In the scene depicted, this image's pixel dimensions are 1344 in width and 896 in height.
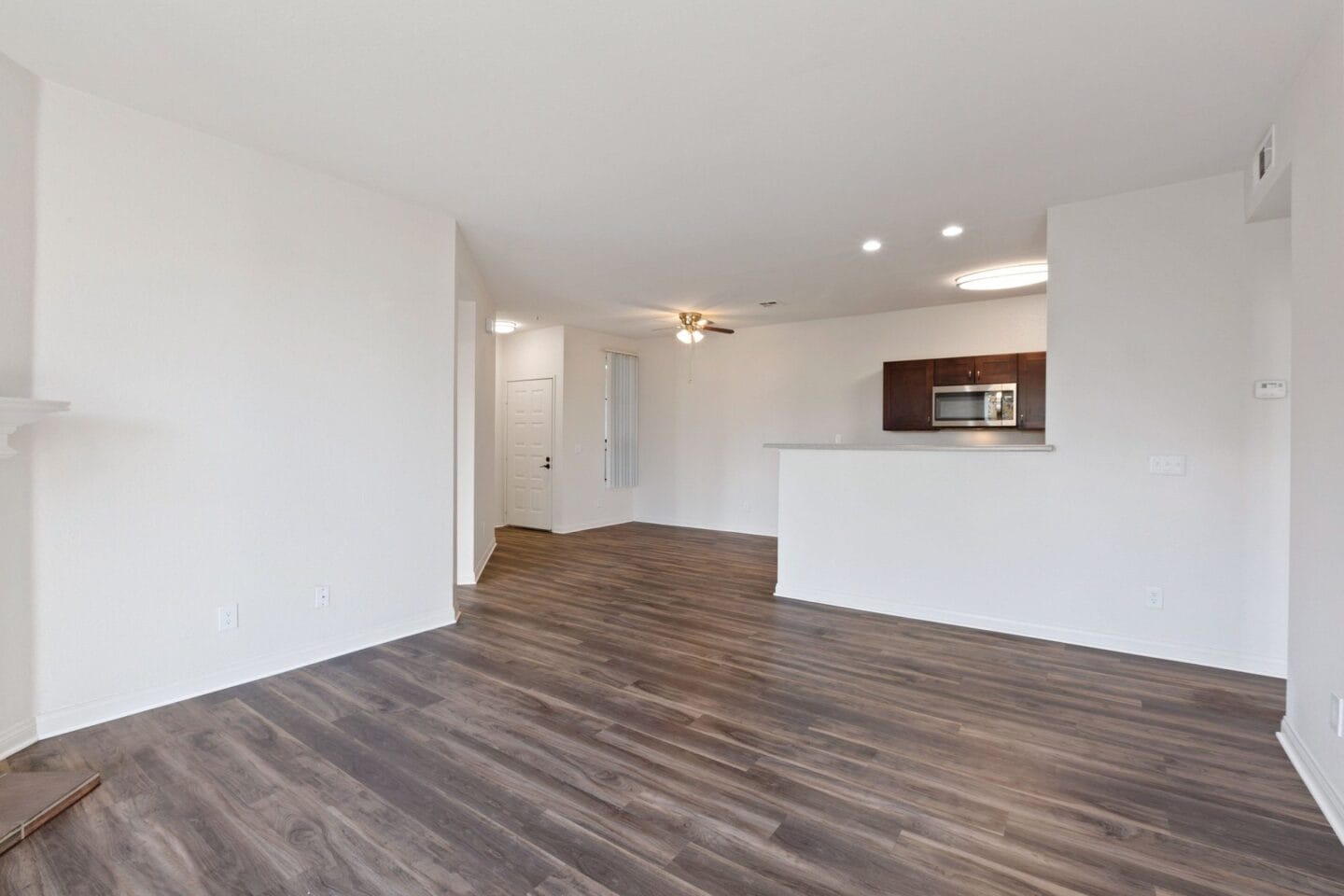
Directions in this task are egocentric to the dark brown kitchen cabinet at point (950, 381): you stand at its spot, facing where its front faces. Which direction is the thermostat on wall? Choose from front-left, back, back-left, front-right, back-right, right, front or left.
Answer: front-left

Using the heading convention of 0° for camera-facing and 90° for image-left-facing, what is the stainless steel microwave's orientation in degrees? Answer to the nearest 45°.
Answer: approximately 0°

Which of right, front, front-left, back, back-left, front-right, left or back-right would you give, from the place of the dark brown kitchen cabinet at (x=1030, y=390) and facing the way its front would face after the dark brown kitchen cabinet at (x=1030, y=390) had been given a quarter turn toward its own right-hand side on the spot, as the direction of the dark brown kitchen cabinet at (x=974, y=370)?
front

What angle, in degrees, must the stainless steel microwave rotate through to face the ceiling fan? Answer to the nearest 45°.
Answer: approximately 90° to its right

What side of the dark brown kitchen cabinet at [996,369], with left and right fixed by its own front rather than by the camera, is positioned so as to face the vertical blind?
right
